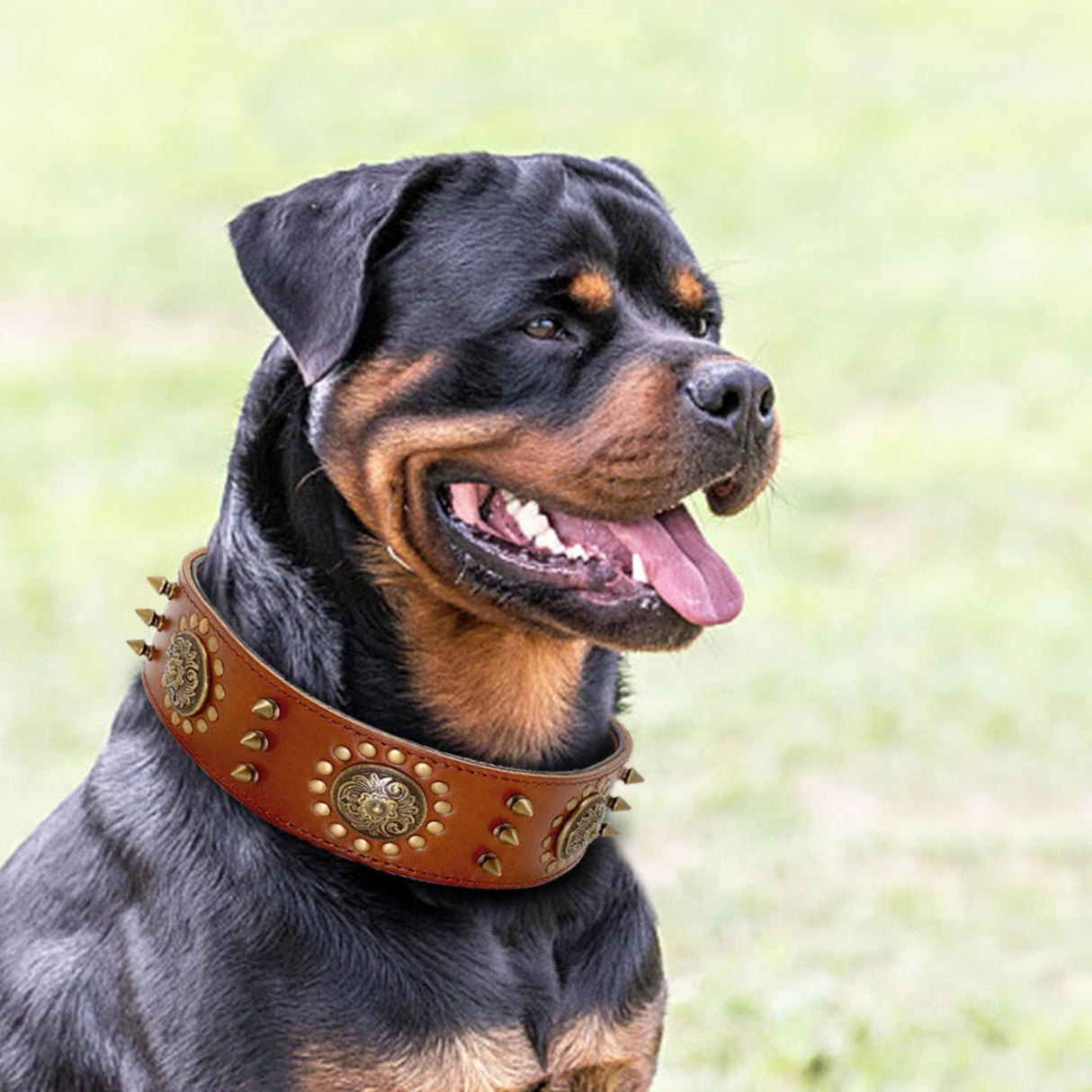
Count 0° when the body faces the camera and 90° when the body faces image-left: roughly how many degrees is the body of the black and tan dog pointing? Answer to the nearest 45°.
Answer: approximately 315°
